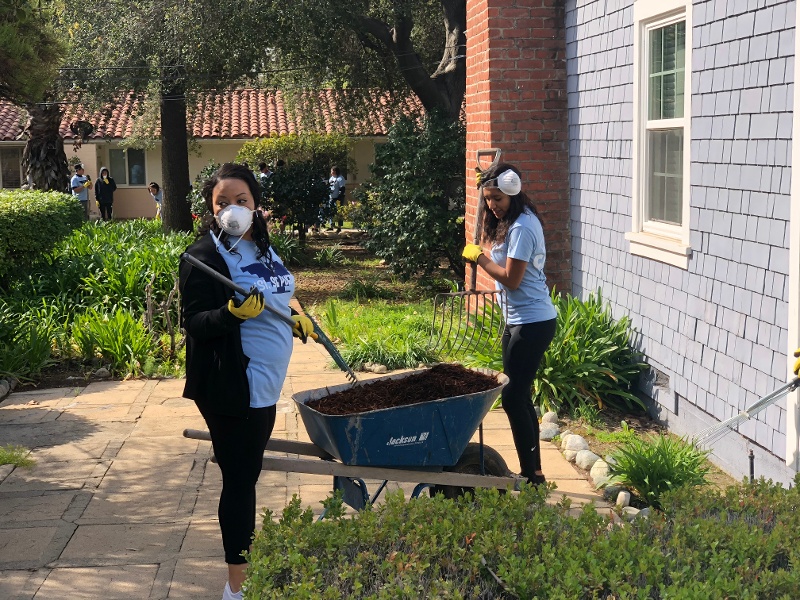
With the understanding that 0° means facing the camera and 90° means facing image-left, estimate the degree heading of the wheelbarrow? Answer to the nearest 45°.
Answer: approximately 270°

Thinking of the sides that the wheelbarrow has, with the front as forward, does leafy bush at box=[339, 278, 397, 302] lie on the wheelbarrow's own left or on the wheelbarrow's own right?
on the wheelbarrow's own left

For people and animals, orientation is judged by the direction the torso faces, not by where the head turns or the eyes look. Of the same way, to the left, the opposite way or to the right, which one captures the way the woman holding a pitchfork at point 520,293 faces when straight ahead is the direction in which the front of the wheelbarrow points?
the opposite way

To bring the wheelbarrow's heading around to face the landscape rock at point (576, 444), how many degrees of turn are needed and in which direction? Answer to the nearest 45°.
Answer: approximately 45° to its left

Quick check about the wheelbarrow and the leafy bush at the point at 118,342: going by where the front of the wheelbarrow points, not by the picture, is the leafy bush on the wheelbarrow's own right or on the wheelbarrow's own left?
on the wheelbarrow's own left

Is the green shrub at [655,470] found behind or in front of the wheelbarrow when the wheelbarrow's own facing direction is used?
in front

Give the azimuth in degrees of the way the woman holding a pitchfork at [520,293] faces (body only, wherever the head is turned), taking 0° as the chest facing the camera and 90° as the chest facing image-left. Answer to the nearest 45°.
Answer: approximately 90°

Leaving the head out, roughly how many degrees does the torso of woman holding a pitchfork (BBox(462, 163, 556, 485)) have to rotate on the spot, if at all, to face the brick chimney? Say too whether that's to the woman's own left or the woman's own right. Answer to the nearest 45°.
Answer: approximately 90° to the woman's own right

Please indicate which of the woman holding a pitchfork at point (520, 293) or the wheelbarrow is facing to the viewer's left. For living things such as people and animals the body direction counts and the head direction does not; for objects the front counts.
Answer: the woman holding a pitchfork

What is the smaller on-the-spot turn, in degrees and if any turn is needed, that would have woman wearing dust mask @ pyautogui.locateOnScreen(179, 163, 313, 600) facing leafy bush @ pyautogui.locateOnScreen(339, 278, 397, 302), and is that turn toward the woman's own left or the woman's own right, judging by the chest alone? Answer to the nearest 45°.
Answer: approximately 135° to the woman's own left

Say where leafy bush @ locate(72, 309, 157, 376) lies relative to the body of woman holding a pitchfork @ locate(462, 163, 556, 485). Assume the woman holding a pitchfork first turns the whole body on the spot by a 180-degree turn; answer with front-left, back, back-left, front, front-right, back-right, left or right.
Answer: back-left

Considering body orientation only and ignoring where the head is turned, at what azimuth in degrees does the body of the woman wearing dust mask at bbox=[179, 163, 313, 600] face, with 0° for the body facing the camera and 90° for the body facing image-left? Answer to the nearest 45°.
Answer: approximately 315°

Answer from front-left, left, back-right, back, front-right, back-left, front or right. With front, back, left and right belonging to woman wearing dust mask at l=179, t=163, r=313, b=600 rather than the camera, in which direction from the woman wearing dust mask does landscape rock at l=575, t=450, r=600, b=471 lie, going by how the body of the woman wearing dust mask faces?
left

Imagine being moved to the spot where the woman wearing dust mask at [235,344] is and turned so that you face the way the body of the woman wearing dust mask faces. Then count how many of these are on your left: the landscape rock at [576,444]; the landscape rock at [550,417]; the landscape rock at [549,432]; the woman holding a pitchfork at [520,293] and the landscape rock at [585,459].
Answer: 5

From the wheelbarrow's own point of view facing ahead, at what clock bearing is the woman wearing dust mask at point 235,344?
The woman wearing dust mask is roughly at 5 o'clock from the wheelbarrow.

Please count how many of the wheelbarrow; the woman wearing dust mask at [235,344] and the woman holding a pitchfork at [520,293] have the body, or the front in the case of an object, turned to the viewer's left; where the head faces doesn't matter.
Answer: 1

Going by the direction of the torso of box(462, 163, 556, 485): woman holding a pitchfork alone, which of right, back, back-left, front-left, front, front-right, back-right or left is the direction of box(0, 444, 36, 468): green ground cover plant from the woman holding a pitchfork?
front

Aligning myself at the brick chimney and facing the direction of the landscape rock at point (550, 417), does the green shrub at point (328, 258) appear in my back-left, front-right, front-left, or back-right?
back-right
